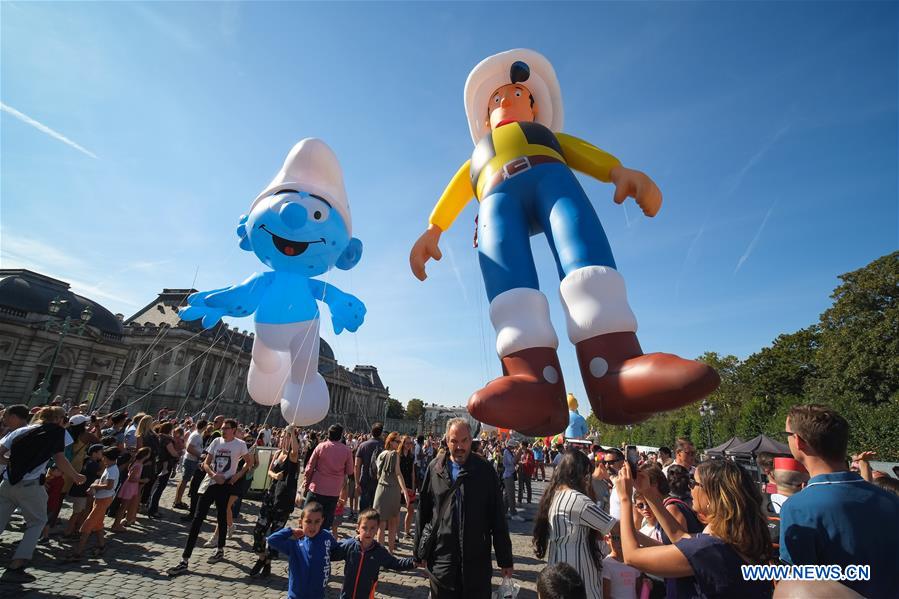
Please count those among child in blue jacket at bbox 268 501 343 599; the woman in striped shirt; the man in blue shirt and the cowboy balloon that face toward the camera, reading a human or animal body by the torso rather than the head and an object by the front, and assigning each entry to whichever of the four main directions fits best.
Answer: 2

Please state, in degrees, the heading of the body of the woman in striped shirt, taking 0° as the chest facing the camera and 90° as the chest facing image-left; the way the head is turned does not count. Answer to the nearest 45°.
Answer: approximately 225°

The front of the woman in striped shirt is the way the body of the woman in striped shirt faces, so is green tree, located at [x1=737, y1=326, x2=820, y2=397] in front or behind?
in front

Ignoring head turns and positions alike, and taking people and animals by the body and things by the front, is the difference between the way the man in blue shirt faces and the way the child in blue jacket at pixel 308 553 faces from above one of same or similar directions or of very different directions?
very different directions

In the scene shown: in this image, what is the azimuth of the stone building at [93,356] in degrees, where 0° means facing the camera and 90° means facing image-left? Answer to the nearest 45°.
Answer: approximately 315°

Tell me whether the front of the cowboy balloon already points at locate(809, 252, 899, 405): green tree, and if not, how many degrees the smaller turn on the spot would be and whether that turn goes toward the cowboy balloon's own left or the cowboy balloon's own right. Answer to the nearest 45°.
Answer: approximately 135° to the cowboy balloon's own left

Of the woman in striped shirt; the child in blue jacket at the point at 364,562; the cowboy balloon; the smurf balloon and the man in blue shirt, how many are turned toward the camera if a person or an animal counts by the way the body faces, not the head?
3

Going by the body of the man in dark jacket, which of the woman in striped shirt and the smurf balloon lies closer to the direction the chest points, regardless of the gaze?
the woman in striped shirt

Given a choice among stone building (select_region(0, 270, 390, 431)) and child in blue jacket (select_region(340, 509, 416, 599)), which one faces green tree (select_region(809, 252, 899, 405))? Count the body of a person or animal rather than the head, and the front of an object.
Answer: the stone building

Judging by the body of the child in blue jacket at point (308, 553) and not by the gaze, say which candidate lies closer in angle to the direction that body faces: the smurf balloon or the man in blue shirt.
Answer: the man in blue shirt

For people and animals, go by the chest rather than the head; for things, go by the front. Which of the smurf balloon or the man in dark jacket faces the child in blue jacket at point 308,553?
the smurf balloon
